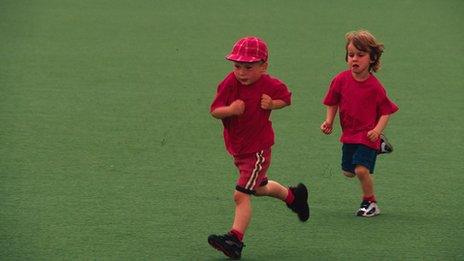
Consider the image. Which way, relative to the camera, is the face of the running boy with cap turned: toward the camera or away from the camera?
toward the camera

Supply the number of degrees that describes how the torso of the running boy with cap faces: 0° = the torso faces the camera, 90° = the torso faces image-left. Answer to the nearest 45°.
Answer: approximately 45°
